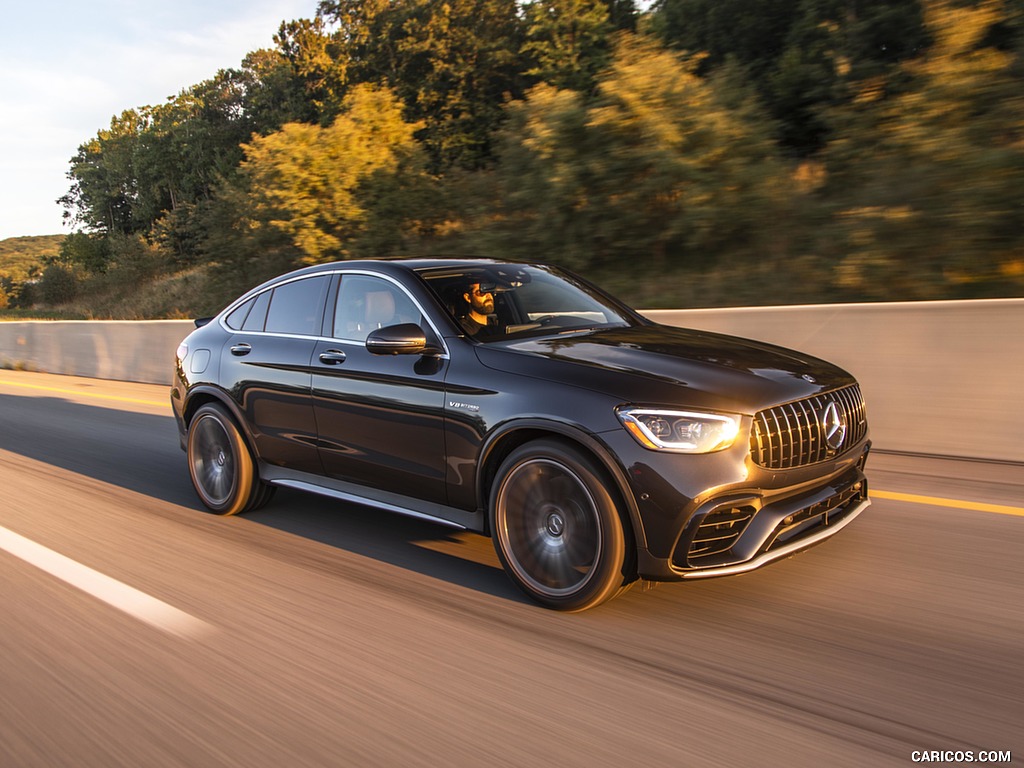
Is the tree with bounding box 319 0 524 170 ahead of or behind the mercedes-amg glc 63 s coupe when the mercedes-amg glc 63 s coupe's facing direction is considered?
behind

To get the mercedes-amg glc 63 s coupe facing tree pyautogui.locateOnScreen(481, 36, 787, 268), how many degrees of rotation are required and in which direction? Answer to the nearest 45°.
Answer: approximately 135° to its left

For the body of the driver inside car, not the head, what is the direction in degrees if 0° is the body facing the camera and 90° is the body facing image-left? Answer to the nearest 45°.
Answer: approximately 315°

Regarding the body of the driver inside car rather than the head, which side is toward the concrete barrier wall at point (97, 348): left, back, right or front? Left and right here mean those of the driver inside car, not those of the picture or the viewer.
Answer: back

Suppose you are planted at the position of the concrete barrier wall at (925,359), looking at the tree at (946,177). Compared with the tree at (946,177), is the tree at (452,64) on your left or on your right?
left

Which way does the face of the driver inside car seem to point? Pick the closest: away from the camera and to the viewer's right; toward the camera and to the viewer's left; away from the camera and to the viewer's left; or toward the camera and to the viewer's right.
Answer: toward the camera and to the viewer's right

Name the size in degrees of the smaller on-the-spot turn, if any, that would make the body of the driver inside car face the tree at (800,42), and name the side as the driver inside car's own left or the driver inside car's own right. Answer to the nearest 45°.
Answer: approximately 90° to the driver inside car's own left

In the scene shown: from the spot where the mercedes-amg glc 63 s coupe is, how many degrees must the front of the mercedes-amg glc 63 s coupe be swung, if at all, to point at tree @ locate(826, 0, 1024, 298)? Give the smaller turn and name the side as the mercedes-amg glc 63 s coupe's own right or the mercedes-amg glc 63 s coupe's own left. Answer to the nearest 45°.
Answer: approximately 90° to the mercedes-amg glc 63 s coupe's own left

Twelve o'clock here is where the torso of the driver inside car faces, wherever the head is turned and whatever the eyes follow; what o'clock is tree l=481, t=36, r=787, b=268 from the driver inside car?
The tree is roughly at 8 o'clock from the driver inside car.

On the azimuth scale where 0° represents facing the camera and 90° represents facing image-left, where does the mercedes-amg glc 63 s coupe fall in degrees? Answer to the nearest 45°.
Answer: approximately 315°

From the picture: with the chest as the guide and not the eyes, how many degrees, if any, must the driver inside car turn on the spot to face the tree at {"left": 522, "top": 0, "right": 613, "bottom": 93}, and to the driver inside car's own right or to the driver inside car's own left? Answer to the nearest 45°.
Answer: approximately 135° to the driver inside car's own left
